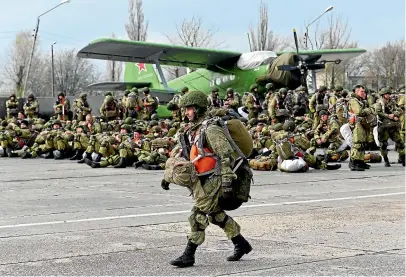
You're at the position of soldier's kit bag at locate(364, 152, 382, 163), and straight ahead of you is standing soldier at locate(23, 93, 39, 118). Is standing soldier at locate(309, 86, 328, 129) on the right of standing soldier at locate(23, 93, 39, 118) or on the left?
right

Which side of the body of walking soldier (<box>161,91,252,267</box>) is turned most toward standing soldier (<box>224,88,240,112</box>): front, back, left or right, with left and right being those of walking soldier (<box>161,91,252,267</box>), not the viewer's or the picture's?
right

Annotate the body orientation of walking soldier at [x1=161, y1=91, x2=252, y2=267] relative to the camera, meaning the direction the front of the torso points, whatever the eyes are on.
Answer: to the viewer's left

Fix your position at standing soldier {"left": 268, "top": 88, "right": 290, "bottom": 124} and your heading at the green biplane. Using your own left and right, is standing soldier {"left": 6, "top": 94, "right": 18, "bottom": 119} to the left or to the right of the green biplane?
left

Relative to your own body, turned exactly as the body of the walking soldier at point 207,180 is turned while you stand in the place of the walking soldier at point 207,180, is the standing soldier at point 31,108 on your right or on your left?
on your right

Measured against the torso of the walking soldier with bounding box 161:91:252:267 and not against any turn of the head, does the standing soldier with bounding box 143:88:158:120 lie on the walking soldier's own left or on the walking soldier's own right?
on the walking soldier's own right
